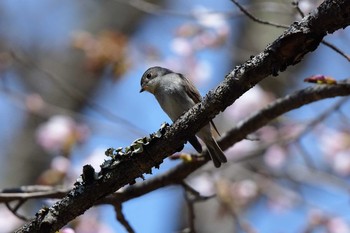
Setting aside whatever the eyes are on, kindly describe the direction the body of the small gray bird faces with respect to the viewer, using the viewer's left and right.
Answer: facing the viewer and to the left of the viewer
